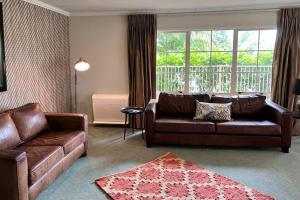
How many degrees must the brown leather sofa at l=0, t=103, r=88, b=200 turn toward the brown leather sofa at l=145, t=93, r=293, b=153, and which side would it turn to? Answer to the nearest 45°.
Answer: approximately 45° to its left

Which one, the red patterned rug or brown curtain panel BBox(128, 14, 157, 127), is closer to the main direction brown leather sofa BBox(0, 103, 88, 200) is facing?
the red patterned rug

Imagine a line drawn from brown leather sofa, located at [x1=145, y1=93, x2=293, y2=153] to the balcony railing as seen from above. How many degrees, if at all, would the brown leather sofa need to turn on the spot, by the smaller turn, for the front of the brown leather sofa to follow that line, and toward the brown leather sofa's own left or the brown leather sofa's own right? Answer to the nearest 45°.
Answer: approximately 180°

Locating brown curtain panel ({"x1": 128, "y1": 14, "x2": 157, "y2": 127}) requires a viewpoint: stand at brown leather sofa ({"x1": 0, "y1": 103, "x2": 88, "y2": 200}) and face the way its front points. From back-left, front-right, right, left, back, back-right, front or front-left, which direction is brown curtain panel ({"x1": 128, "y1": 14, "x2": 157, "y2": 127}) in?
left

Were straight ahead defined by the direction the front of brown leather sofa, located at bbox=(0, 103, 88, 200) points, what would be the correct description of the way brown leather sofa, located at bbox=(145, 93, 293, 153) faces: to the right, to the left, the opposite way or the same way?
to the right

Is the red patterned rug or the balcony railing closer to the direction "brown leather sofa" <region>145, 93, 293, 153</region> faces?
the red patterned rug

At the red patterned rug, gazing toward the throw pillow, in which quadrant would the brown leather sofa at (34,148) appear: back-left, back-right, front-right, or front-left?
back-left

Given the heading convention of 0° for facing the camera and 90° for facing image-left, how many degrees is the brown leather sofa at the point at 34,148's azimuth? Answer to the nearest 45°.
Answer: approximately 315°

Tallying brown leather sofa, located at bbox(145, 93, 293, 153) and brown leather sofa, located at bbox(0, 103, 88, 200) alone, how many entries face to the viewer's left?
0

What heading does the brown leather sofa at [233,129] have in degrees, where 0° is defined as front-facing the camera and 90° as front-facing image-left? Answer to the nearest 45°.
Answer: approximately 0°

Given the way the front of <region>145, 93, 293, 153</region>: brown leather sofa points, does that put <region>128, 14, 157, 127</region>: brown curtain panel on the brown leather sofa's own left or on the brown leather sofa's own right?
on the brown leather sofa's own right

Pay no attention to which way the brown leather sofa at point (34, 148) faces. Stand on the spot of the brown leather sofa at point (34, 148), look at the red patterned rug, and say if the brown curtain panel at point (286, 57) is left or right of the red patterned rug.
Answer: left

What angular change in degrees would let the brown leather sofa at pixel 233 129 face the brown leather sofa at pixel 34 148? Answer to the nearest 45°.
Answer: approximately 45° to its right
